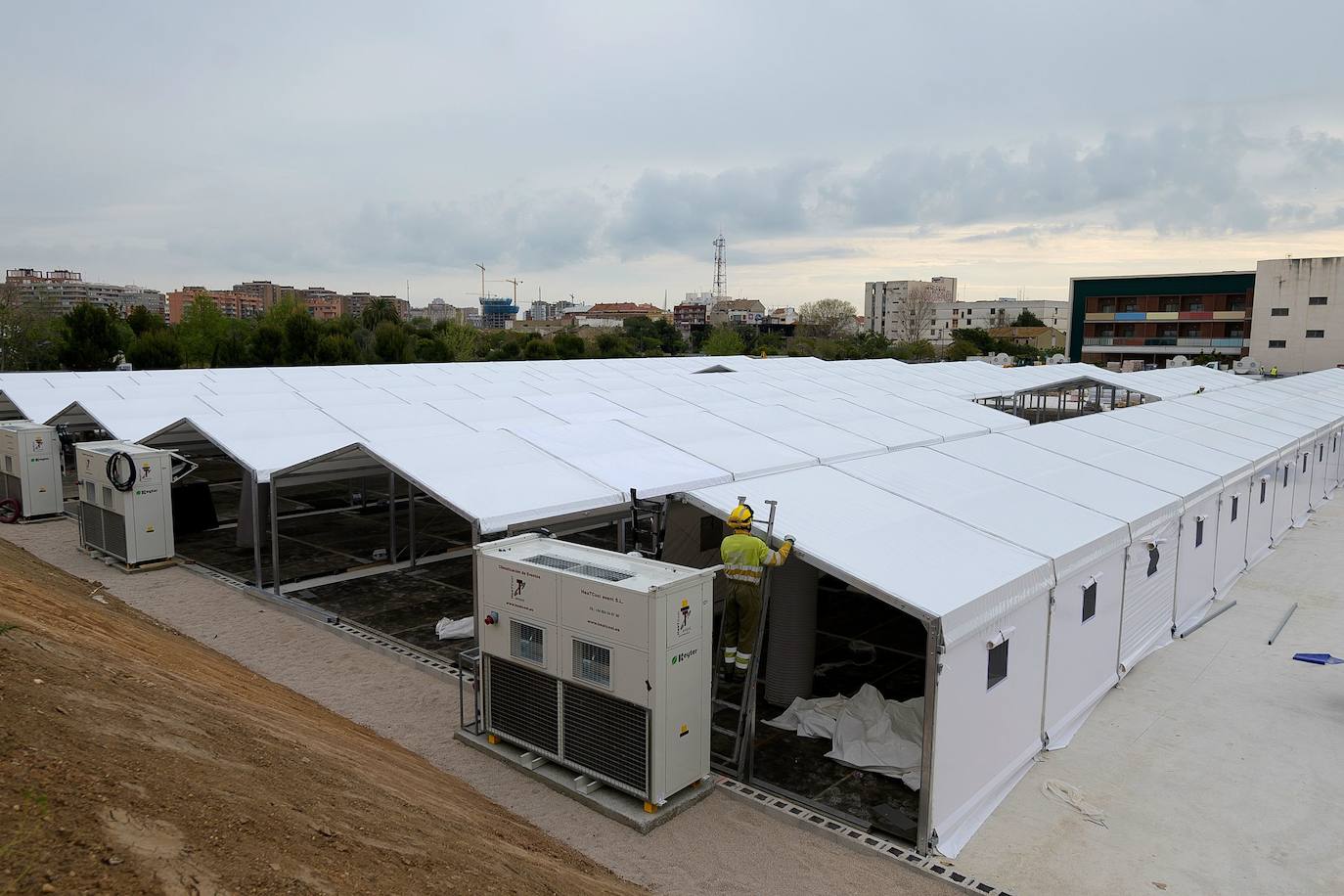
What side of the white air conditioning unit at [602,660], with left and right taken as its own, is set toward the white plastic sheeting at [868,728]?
back

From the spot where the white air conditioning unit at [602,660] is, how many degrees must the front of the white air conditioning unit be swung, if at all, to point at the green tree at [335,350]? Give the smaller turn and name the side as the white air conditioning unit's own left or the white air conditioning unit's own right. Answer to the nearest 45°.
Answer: approximately 135° to the white air conditioning unit's own right

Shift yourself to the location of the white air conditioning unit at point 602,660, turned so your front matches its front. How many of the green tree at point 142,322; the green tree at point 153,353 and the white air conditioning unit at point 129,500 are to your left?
0

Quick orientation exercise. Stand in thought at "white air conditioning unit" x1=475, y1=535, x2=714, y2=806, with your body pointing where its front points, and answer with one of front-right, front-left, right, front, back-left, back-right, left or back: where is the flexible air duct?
back

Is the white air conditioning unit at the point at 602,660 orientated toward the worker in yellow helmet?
no

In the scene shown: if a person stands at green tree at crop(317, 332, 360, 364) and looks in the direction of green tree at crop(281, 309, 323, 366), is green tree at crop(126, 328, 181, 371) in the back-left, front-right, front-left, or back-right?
front-left

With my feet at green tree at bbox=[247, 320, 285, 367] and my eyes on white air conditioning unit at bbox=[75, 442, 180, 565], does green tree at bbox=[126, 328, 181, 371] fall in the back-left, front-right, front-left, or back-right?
front-right

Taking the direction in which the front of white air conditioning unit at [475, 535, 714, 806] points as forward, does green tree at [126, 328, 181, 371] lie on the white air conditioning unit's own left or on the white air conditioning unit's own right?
on the white air conditioning unit's own right

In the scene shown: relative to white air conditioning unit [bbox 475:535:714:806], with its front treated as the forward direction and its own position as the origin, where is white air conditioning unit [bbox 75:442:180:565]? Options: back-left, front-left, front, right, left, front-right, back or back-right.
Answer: right

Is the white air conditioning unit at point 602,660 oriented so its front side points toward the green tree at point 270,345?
no

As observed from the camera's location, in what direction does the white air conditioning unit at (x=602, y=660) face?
facing the viewer and to the left of the viewer

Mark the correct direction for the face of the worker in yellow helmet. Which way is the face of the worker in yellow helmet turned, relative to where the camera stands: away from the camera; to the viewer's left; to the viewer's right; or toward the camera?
away from the camera

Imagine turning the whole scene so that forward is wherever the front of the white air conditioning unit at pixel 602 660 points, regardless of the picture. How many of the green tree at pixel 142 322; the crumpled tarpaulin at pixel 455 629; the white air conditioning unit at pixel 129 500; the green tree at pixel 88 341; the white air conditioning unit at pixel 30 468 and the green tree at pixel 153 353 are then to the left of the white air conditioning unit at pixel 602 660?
0

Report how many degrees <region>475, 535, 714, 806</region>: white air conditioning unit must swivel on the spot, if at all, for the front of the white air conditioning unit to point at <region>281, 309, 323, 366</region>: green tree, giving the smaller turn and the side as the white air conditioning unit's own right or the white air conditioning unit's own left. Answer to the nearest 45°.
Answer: approximately 135° to the white air conditioning unit's own right

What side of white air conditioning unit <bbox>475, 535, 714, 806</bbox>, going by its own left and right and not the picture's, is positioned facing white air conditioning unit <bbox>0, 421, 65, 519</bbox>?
right

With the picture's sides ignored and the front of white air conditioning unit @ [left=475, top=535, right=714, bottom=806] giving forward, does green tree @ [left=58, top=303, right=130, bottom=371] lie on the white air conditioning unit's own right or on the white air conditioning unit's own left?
on the white air conditioning unit's own right
